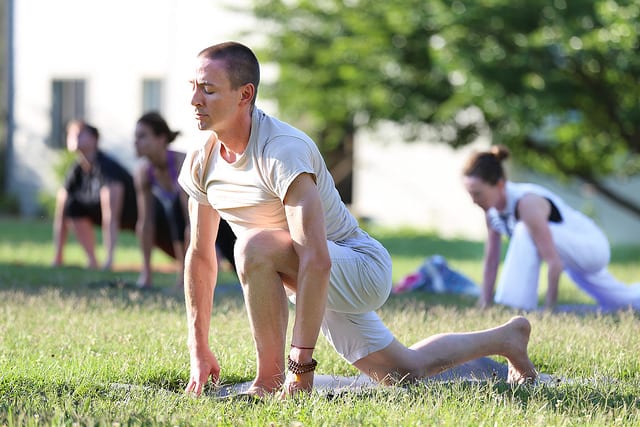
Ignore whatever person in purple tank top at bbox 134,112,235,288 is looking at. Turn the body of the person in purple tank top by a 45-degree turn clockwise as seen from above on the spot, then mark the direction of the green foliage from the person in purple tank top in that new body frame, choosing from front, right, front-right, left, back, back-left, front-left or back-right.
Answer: back-right

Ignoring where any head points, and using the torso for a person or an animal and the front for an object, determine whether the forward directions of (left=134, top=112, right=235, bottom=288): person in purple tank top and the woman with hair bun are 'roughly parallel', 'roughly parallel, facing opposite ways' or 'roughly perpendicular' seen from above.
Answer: roughly parallel

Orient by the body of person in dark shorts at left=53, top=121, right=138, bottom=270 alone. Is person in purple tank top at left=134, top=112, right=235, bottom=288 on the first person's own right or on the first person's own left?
on the first person's own left

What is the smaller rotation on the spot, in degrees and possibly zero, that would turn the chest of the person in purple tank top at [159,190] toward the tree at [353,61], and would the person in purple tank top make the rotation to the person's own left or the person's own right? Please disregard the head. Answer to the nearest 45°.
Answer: approximately 135° to the person's own right

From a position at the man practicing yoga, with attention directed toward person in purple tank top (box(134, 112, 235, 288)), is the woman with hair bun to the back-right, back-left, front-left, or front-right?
front-right

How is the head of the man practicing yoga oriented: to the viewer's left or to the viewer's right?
to the viewer's left

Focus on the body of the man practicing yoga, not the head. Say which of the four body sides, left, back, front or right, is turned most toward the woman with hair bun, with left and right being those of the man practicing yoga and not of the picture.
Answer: back

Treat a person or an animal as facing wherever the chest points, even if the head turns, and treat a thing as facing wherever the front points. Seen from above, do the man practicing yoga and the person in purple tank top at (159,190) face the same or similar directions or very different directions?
same or similar directions

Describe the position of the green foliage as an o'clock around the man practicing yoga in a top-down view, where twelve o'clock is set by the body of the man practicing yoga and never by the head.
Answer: The green foliage is roughly at 5 o'clock from the man practicing yoga.

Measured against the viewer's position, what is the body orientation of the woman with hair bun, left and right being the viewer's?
facing the viewer and to the left of the viewer

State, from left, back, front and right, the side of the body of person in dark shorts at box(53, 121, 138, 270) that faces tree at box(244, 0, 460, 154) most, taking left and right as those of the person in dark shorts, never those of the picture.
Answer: back

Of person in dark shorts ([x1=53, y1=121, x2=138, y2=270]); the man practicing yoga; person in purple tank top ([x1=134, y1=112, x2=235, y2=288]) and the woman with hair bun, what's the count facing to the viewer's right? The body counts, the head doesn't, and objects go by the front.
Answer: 0

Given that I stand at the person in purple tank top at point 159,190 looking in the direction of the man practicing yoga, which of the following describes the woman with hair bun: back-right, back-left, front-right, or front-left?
front-left
